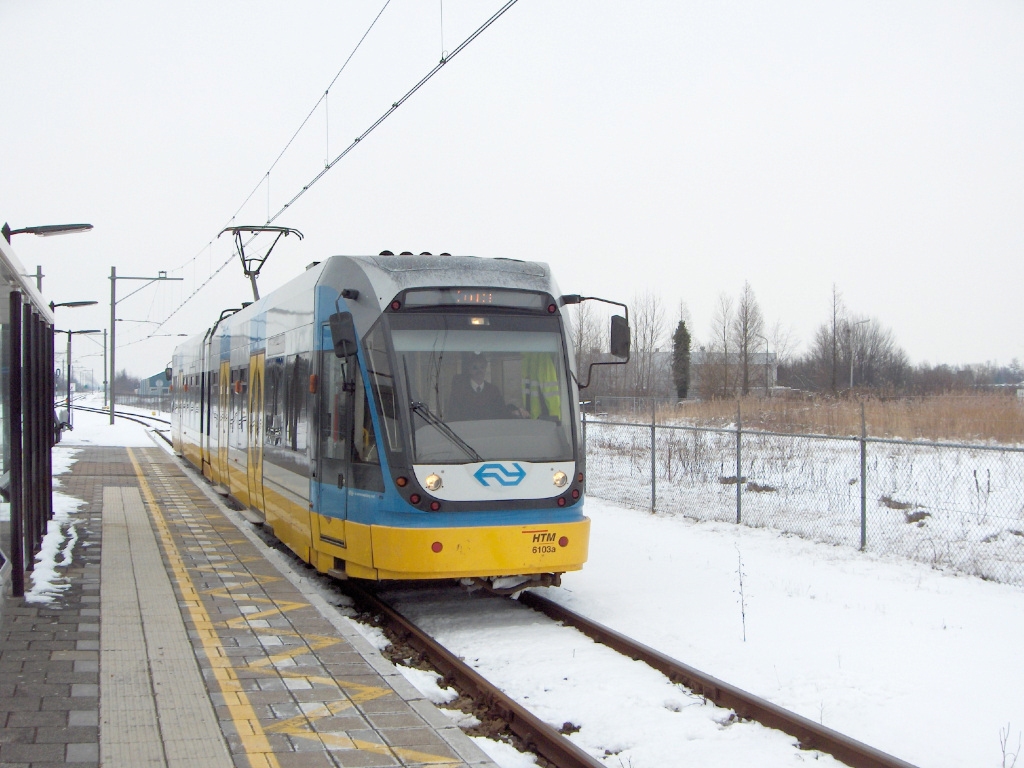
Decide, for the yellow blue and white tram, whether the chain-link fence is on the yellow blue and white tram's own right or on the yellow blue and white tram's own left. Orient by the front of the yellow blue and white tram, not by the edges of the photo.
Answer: on the yellow blue and white tram's own left

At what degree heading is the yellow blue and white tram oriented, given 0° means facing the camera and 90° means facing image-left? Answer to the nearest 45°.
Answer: approximately 315°
